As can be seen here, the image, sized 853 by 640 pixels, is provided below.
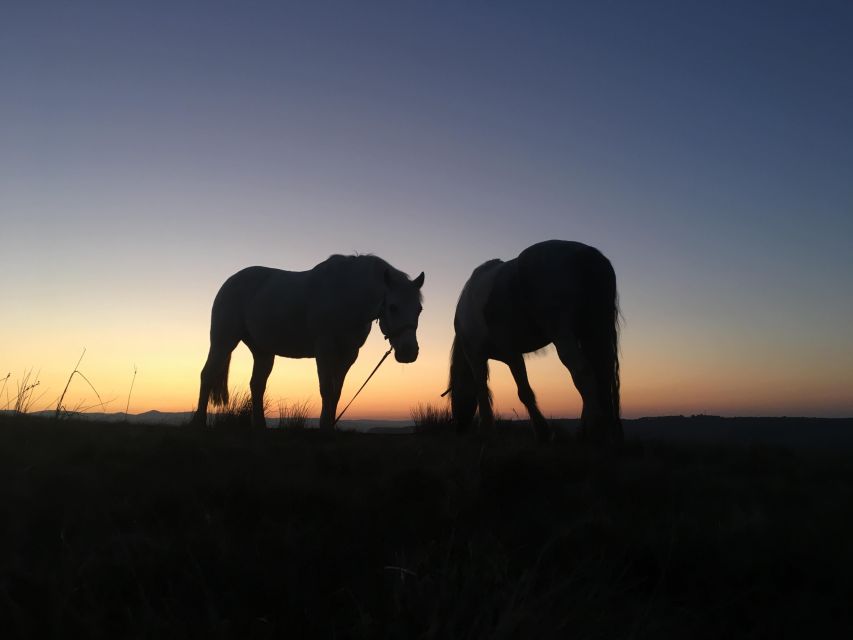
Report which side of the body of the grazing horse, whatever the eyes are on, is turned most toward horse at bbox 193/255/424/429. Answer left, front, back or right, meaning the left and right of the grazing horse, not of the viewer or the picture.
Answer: front

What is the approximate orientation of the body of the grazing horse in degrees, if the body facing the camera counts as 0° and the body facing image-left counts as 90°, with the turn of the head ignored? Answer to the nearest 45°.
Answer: approximately 135°
